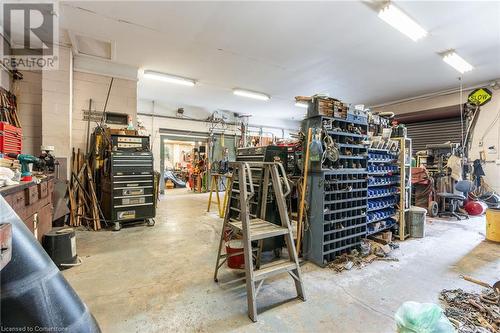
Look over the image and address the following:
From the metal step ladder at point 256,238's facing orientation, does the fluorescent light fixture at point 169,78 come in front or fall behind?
behind

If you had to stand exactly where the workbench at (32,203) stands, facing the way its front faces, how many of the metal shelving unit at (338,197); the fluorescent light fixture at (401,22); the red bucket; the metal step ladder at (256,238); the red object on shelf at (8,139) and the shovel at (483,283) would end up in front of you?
5

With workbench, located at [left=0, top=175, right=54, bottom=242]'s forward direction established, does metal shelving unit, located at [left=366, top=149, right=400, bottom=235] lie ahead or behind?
ahead

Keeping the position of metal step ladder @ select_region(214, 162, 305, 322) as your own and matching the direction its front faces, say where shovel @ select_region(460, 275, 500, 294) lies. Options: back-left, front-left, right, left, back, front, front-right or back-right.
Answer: front-left

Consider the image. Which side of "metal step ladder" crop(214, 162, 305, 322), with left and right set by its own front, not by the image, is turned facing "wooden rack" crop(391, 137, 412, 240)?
left

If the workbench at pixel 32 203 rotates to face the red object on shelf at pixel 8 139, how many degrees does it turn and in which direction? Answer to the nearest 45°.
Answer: approximately 135° to its left

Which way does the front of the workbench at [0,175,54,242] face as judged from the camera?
facing the viewer and to the right of the viewer

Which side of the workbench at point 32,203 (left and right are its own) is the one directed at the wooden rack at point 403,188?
front

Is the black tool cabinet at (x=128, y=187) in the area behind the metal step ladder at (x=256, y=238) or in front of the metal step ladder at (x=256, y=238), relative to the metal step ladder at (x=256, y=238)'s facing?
behind

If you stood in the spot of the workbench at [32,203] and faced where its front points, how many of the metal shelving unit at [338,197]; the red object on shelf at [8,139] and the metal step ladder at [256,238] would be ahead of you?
2

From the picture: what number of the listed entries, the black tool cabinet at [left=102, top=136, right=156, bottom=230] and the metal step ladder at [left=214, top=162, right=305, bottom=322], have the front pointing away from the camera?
0

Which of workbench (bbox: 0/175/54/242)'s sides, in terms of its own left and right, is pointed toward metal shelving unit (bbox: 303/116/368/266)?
front

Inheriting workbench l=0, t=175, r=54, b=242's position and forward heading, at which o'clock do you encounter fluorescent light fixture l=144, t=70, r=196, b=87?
The fluorescent light fixture is roughly at 9 o'clock from the workbench.
